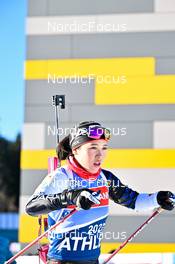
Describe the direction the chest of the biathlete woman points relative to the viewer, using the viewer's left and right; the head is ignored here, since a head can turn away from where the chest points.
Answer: facing the viewer and to the right of the viewer

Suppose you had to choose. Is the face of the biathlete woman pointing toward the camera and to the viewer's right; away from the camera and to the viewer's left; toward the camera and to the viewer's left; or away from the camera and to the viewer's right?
toward the camera and to the viewer's right
